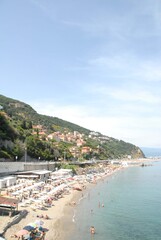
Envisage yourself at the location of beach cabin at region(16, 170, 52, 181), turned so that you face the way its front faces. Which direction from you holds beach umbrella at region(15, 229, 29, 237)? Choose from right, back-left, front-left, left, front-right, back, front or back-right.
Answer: front-right

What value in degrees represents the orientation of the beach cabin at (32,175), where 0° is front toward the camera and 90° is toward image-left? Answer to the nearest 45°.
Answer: approximately 315°

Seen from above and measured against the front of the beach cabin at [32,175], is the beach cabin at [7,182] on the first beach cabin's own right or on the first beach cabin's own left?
on the first beach cabin's own right

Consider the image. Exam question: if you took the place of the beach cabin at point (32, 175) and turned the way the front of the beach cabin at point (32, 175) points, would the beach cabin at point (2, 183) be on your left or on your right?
on your right

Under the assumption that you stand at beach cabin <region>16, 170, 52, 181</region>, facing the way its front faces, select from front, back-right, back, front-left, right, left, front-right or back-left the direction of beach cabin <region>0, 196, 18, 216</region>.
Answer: front-right
